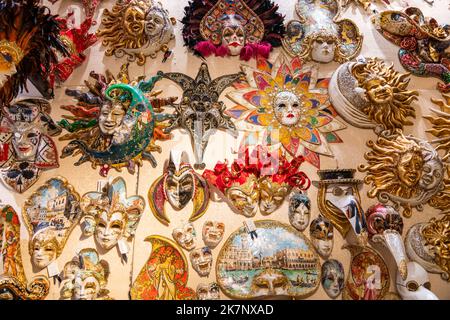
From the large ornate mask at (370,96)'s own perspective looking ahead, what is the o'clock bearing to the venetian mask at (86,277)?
The venetian mask is roughly at 2 o'clock from the large ornate mask.

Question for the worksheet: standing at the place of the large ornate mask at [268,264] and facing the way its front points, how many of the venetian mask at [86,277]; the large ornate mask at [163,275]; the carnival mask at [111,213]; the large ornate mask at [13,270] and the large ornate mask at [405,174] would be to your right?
4

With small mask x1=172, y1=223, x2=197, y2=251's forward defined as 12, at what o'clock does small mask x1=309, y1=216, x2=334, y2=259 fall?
small mask x1=309, y1=216, x2=334, y2=259 is roughly at 9 o'clock from small mask x1=172, y1=223, x2=197, y2=251.

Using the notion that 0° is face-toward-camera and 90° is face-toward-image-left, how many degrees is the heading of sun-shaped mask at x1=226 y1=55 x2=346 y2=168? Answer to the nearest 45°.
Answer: approximately 0°
